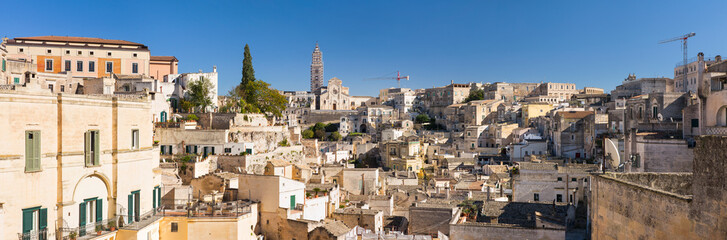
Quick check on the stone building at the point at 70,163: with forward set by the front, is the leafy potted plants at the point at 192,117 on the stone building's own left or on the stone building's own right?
on the stone building's own left

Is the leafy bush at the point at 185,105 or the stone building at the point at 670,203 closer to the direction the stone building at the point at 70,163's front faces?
the stone building

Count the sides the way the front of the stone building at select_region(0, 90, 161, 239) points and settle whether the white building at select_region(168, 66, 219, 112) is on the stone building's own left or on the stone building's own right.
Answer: on the stone building's own left

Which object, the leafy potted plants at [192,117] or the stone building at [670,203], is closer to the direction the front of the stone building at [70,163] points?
the stone building

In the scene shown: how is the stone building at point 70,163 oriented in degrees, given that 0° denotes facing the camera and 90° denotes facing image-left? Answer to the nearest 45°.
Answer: approximately 315°

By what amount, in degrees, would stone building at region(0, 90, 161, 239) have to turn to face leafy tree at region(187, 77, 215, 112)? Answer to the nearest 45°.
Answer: approximately 135° to its left

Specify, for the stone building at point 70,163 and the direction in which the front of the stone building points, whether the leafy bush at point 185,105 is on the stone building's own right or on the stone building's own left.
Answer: on the stone building's own left
